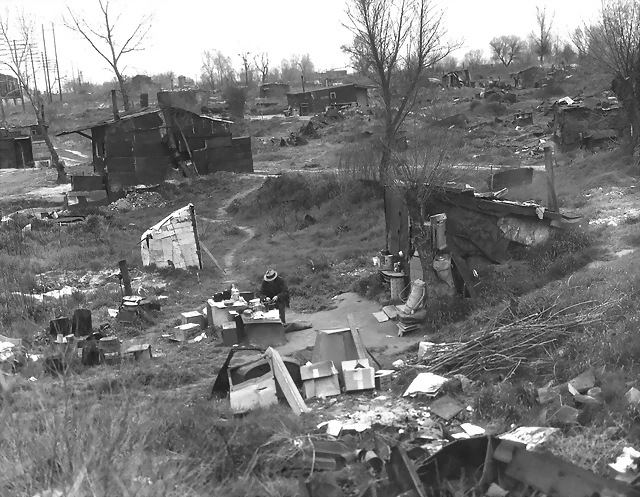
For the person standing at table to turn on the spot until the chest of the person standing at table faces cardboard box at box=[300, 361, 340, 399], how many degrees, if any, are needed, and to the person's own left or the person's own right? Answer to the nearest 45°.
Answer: approximately 45° to the person's own left

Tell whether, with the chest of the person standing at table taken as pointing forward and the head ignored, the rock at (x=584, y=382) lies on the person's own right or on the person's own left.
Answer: on the person's own left

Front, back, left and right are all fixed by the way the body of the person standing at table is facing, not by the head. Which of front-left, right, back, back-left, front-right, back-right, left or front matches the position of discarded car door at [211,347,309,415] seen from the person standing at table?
front-left

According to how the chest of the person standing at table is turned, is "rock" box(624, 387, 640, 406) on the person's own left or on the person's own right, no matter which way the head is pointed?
on the person's own left

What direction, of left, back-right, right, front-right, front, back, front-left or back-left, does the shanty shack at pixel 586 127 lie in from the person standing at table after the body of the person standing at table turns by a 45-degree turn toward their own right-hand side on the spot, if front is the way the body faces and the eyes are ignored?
back-right

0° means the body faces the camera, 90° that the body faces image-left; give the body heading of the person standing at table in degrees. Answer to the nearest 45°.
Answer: approximately 45°

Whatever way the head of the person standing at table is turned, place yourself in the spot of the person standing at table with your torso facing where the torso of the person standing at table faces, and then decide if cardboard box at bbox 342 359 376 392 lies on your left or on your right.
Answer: on your left

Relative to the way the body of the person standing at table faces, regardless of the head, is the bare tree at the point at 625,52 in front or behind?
behind

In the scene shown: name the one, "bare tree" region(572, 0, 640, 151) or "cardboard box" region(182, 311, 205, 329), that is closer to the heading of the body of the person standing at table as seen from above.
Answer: the cardboard box
